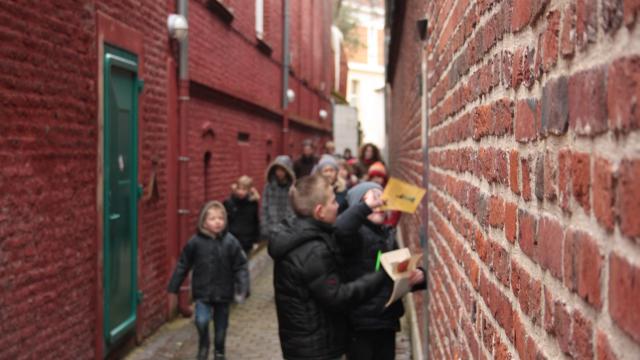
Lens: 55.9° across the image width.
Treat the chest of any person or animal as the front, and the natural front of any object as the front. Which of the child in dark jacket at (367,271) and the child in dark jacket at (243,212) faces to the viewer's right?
the child in dark jacket at (367,271)

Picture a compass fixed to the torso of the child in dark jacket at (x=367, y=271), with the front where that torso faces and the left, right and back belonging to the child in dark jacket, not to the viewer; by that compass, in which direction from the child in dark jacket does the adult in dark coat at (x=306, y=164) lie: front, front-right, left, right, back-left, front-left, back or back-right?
left

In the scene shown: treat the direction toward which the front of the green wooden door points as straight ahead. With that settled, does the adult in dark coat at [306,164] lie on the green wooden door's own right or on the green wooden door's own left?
on the green wooden door's own left

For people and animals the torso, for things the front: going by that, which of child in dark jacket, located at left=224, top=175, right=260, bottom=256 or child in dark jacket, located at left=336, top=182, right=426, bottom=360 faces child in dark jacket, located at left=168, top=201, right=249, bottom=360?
child in dark jacket, located at left=224, top=175, right=260, bottom=256

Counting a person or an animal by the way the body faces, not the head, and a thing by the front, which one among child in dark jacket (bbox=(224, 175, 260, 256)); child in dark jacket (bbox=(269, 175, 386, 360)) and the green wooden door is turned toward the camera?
child in dark jacket (bbox=(224, 175, 260, 256))

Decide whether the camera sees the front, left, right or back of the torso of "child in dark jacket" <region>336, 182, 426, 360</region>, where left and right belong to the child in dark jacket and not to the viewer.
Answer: right

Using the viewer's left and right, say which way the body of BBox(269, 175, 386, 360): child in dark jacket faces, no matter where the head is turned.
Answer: facing away from the viewer and to the right of the viewer

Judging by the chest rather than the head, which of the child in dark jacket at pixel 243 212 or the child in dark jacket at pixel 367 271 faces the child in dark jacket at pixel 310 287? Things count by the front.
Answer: the child in dark jacket at pixel 243 212

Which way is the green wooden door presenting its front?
to the viewer's right

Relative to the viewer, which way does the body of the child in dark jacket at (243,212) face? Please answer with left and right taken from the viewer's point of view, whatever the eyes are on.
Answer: facing the viewer
